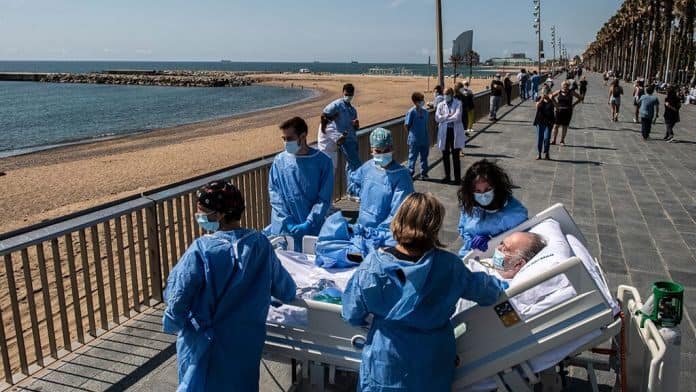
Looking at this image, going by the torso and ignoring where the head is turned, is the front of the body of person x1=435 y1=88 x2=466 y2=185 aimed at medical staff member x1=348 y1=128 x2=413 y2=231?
yes

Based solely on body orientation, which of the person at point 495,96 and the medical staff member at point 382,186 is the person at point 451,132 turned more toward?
the medical staff member

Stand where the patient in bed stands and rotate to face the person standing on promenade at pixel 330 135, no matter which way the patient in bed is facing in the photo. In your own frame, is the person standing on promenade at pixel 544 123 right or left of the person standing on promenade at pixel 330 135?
right

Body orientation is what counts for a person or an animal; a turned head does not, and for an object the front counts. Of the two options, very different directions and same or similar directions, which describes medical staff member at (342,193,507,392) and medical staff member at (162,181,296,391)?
same or similar directions

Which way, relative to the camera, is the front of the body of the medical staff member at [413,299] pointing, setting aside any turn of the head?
away from the camera

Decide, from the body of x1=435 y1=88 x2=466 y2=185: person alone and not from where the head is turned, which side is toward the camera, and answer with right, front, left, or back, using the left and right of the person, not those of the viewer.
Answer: front

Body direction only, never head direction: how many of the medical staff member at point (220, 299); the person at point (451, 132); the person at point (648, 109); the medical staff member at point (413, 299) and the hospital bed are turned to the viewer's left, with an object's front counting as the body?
1

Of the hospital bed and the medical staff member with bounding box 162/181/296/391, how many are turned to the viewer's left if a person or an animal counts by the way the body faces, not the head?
1

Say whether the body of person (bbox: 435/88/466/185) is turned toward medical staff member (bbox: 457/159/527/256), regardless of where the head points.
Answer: yes

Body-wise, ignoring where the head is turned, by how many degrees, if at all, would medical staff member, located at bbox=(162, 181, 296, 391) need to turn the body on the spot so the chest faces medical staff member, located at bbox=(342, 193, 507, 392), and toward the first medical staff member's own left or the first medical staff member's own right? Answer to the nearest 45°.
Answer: approximately 135° to the first medical staff member's own right

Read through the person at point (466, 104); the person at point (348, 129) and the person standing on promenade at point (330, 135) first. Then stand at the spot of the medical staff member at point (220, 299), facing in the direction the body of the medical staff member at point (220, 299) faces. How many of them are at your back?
0

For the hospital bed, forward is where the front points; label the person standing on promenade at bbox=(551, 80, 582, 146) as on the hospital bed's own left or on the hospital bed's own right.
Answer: on the hospital bed's own right

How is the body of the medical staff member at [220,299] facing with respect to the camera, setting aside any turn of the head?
away from the camera

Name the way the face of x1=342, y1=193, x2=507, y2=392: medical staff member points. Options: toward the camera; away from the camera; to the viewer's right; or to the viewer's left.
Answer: away from the camera

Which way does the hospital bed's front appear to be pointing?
to the viewer's left
